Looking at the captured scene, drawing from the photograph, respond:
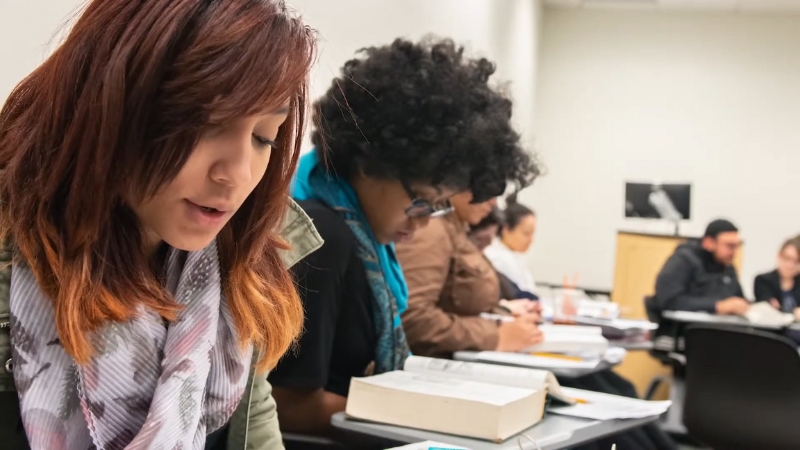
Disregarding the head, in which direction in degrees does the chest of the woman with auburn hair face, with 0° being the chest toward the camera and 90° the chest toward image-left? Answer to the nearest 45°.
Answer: approximately 315°

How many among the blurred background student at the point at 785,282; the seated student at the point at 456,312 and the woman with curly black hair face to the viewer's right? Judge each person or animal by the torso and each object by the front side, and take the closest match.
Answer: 2

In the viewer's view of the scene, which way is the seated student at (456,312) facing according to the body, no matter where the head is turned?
to the viewer's right

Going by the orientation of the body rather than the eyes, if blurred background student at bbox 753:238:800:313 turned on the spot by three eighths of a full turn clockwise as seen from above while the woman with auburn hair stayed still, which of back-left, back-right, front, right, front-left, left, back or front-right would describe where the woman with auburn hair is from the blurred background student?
back-left

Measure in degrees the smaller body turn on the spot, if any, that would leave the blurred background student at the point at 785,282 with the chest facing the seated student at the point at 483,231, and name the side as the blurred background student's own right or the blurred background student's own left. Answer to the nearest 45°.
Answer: approximately 45° to the blurred background student's own right

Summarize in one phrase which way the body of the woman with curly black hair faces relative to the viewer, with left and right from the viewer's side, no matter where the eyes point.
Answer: facing to the right of the viewer

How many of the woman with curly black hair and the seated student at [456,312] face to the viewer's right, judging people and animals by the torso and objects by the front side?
2

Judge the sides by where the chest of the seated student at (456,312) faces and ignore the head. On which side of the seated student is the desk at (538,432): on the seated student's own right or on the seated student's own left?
on the seated student's own right

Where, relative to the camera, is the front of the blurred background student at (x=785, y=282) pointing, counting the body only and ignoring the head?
toward the camera

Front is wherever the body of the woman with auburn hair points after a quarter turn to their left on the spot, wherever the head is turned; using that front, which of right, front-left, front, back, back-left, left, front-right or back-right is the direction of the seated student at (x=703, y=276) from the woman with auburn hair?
front

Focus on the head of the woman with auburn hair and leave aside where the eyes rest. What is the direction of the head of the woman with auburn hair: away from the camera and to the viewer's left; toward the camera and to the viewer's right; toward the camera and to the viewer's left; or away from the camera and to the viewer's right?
toward the camera and to the viewer's right

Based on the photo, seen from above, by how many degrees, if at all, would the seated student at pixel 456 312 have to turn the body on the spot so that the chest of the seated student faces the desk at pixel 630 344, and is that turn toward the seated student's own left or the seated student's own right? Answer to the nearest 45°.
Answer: approximately 45° to the seated student's own left
